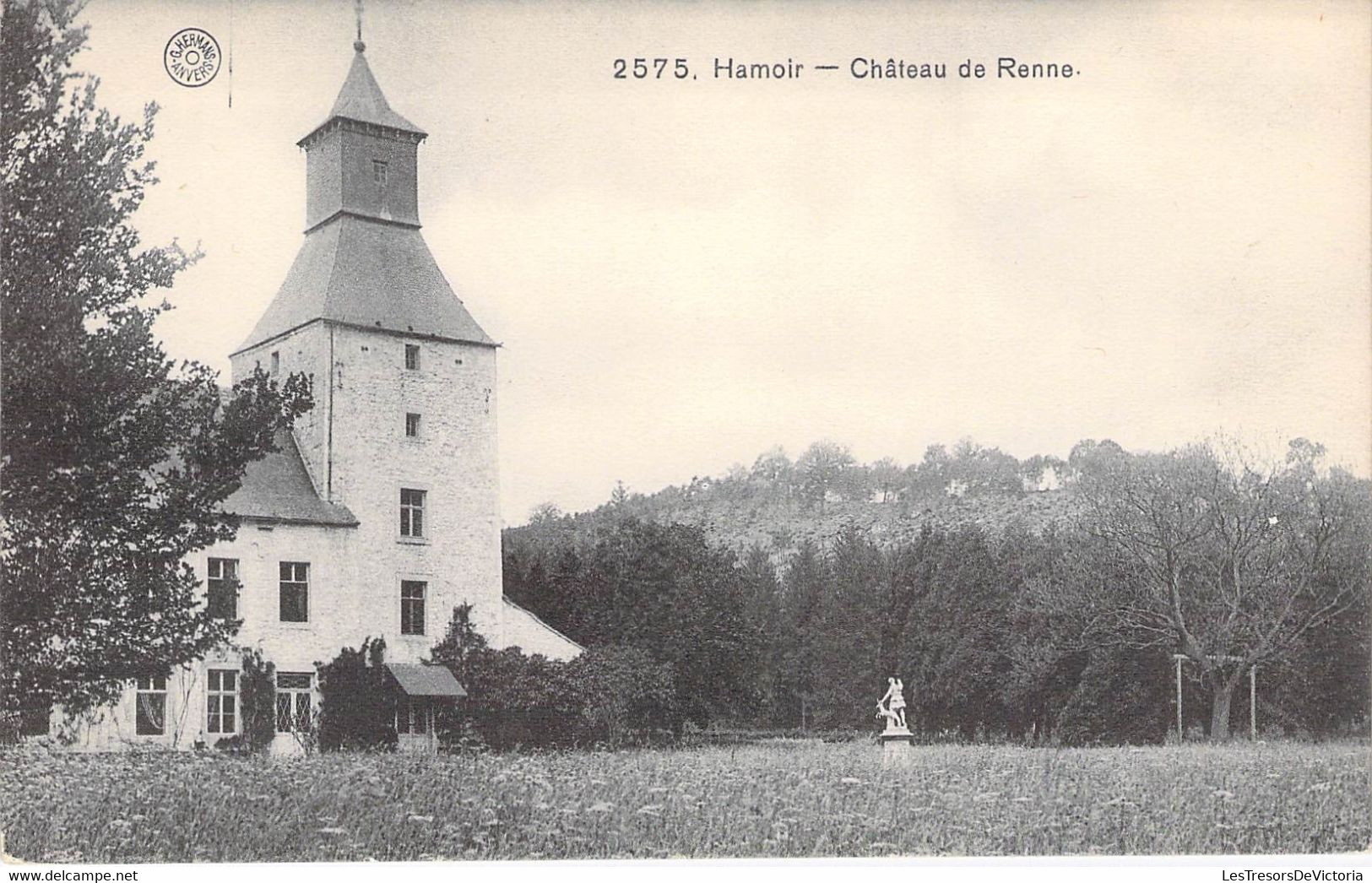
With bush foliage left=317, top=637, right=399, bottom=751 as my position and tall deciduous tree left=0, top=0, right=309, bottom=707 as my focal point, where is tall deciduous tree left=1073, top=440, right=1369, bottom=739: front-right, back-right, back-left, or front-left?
back-left
